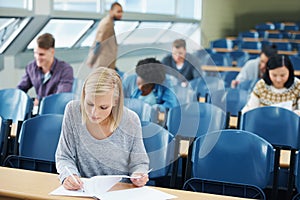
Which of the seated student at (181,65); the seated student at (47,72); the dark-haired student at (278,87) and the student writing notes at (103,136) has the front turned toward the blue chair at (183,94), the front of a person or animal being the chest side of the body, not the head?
the seated student at (181,65)

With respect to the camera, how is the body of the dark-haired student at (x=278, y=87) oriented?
toward the camera

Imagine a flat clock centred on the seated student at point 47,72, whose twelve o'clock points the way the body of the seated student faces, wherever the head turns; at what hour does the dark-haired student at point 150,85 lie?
The dark-haired student is roughly at 9 o'clock from the seated student.

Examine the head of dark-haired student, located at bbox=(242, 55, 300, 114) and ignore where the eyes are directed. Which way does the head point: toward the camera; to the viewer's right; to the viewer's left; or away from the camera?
toward the camera

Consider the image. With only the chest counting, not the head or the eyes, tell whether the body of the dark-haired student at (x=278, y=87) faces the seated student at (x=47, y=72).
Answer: no

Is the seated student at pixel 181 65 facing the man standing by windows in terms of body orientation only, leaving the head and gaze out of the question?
no

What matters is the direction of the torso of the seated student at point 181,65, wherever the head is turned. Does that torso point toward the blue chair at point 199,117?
yes

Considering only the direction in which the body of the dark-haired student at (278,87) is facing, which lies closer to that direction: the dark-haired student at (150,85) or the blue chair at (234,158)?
the blue chair

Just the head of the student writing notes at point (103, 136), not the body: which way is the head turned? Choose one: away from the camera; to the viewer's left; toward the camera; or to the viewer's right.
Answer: toward the camera

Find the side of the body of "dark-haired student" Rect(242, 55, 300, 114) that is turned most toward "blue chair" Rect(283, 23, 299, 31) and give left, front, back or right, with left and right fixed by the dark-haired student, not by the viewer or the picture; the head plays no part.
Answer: back

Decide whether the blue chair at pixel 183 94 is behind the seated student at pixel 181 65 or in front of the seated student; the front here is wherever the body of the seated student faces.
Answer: in front

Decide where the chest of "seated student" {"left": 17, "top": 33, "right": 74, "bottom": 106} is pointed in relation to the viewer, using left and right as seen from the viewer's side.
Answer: facing the viewer and to the left of the viewer

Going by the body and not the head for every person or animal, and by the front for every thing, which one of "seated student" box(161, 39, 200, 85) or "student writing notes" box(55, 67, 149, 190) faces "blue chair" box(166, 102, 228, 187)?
the seated student

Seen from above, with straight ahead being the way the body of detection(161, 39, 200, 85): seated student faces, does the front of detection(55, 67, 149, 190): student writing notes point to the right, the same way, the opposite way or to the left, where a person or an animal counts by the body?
the same way

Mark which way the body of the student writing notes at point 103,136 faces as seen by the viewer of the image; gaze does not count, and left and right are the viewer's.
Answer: facing the viewer
